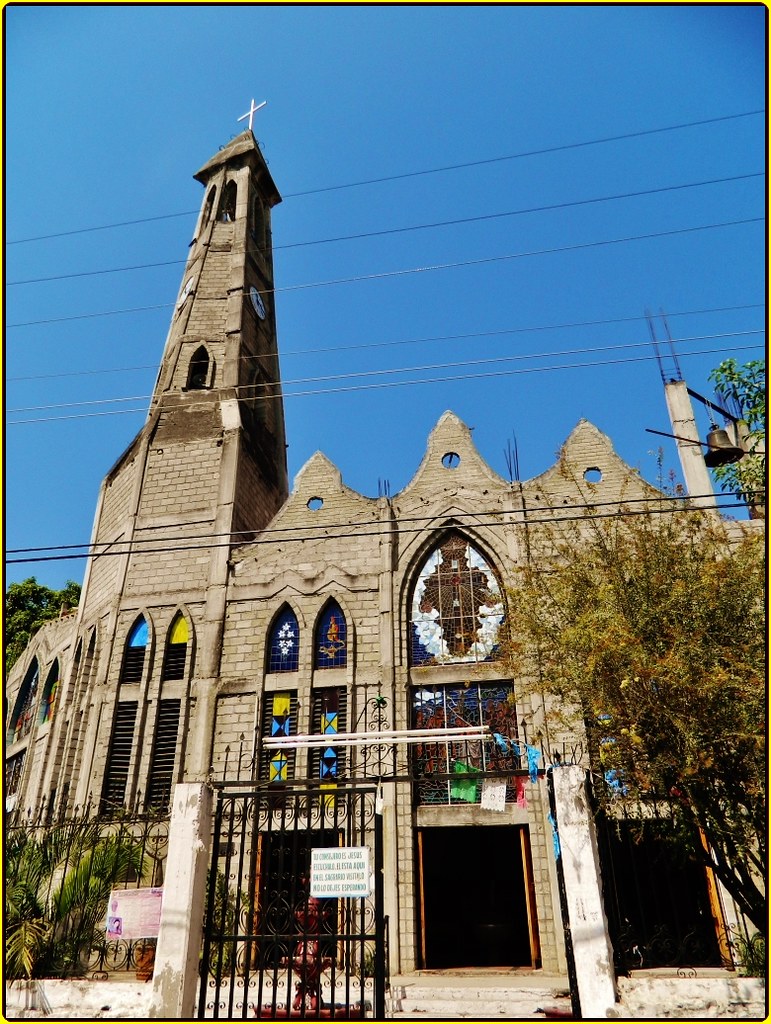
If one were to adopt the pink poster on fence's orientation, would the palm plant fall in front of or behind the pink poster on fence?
behind

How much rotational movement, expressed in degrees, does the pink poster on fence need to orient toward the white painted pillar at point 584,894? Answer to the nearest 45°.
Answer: approximately 45° to its left

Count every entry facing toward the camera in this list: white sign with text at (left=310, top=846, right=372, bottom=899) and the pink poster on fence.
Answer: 2

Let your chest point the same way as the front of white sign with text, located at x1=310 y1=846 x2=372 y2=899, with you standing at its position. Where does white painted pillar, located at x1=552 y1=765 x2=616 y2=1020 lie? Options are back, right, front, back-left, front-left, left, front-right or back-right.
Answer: left

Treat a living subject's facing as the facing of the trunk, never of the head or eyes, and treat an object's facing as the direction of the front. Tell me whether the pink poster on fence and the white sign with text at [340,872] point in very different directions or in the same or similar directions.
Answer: same or similar directions

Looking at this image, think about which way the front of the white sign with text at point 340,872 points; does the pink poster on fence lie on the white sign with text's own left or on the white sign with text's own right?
on the white sign with text's own right

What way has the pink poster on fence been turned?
toward the camera

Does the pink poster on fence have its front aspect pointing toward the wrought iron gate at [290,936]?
no

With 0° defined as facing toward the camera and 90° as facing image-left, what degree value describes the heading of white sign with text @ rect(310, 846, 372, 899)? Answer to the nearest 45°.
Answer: approximately 0°

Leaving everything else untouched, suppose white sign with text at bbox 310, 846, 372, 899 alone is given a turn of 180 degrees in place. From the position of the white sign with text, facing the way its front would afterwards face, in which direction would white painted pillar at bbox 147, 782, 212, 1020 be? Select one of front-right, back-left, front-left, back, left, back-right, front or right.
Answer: left

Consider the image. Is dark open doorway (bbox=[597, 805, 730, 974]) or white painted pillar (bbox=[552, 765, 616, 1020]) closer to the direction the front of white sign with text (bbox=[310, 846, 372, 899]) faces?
the white painted pillar

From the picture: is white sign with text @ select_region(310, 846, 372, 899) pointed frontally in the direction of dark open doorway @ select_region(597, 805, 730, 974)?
no

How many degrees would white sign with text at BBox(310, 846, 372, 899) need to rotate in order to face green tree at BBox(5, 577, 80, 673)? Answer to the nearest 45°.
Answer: approximately 135° to its right

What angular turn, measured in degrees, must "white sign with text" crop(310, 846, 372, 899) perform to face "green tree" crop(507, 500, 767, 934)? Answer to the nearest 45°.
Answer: approximately 90° to its left

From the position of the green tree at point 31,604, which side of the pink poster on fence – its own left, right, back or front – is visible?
back

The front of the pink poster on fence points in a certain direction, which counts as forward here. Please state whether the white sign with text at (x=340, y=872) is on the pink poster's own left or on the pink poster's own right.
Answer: on the pink poster's own left
